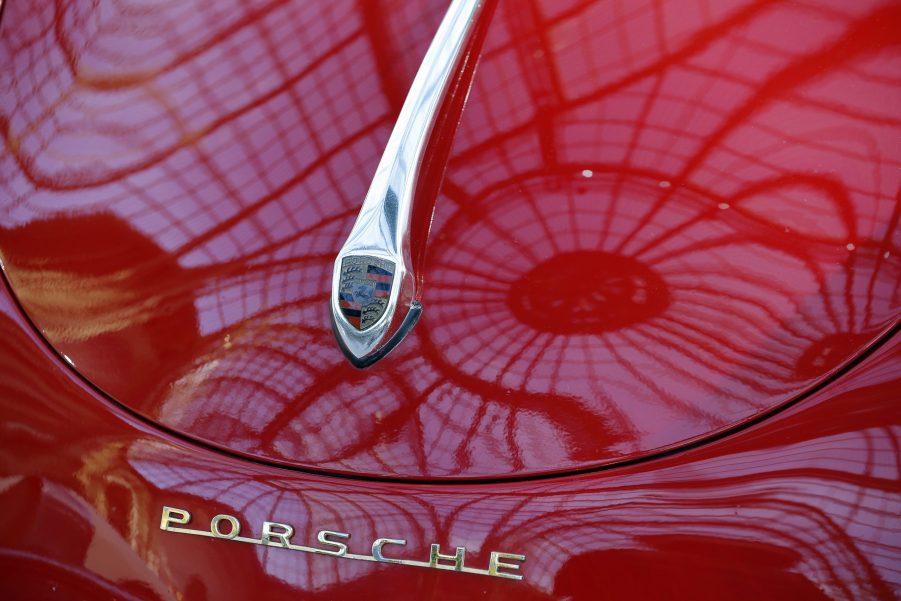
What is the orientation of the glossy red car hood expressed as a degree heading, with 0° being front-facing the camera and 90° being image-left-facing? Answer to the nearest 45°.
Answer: approximately 0°
